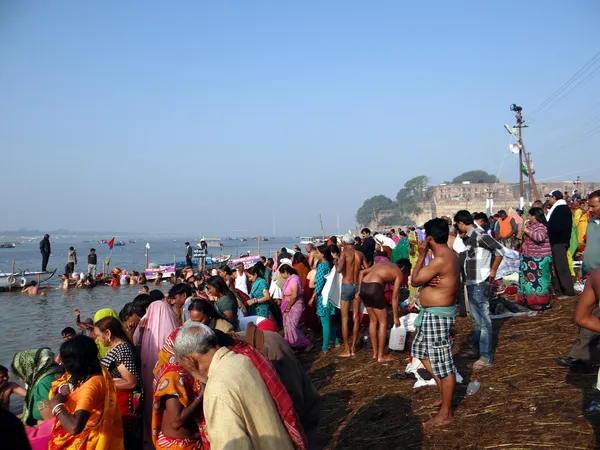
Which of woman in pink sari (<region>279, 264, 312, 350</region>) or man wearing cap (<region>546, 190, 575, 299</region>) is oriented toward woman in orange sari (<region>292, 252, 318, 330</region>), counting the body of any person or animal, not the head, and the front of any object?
the man wearing cap

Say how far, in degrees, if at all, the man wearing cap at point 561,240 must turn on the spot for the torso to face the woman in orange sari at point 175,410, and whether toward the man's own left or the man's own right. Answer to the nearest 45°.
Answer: approximately 90° to the man's own left

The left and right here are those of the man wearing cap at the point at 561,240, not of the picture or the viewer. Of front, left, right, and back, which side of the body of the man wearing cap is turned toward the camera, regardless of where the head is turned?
left

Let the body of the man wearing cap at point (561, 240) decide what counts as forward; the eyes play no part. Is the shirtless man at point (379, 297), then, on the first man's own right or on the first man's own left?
on the first man's own left

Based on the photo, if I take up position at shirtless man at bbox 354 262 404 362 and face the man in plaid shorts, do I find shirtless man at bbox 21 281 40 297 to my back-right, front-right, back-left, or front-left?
back-right

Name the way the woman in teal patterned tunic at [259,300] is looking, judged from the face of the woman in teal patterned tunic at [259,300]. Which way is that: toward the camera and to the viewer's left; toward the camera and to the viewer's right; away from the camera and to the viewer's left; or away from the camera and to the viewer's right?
toward the camera and to the viewer's left

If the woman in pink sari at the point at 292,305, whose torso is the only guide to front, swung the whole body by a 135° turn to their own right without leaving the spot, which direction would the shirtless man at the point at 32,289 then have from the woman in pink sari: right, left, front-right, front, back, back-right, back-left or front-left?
left

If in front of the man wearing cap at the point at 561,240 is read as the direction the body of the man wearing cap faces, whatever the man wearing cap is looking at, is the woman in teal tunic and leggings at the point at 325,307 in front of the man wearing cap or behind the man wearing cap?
in front

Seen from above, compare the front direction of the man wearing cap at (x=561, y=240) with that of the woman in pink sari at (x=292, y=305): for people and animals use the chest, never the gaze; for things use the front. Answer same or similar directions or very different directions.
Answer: same or similar directions
